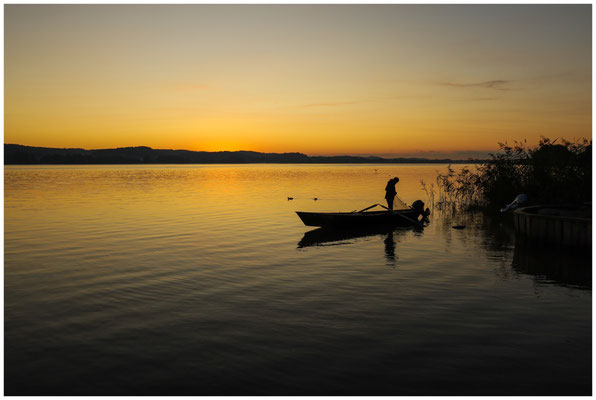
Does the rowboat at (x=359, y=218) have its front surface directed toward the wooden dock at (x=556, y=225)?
no

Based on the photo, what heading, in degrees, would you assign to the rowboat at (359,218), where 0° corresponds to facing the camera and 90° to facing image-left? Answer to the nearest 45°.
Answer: approximately 90°
